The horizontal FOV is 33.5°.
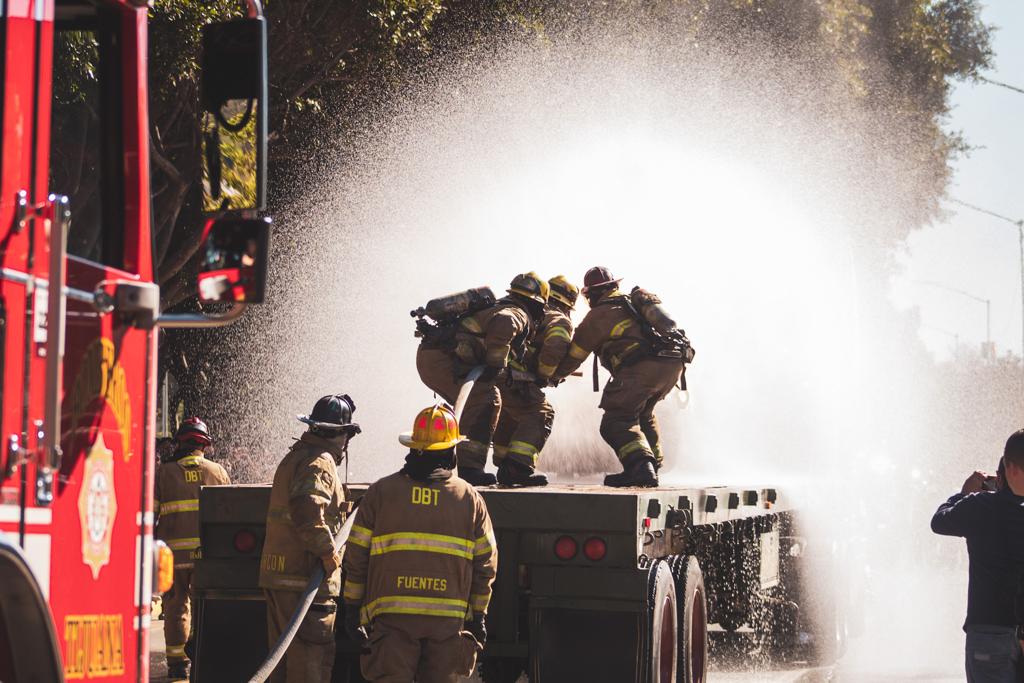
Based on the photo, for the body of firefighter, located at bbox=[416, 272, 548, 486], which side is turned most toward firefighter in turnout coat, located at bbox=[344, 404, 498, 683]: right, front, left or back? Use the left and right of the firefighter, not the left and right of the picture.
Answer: right

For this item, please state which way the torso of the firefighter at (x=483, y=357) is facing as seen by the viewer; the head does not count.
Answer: to the viewer's right

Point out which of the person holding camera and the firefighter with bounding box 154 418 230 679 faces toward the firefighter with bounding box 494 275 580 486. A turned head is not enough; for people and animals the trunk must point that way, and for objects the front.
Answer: the person holding camera

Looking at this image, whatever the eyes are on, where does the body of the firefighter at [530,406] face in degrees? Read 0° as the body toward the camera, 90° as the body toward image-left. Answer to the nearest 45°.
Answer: approximately 270°

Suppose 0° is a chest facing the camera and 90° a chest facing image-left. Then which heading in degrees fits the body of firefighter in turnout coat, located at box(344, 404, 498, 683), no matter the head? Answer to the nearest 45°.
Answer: approximately 180°

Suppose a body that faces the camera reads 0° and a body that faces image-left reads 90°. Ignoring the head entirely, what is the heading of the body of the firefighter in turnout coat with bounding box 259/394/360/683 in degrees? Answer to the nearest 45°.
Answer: approximately 225°

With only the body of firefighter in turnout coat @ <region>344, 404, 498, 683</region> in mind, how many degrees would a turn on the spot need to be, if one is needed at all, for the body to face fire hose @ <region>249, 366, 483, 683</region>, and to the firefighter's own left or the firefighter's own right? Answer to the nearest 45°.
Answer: approximately 90° to the firefighter's own left

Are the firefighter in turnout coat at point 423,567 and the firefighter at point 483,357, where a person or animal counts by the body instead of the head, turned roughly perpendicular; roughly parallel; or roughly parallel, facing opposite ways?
roughly perpendicular

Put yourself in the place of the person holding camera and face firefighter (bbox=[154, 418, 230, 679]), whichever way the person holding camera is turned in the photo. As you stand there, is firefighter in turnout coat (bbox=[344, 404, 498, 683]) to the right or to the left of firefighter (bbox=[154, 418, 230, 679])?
left

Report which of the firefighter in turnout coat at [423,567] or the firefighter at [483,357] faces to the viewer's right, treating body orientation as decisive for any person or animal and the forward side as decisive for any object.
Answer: the firefighter

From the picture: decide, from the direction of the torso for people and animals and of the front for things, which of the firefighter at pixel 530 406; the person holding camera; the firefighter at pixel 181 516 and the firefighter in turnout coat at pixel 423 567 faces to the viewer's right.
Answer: the firefighter at pixel 530 406
